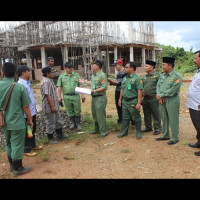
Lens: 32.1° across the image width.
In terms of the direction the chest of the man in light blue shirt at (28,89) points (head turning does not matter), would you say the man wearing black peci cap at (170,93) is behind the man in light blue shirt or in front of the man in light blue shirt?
in front

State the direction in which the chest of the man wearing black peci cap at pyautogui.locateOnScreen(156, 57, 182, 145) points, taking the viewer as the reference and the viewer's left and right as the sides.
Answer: facing the viewer and to the left of the viewer

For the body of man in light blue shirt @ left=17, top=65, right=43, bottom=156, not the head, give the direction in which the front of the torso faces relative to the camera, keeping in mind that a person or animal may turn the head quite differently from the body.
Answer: to the viewer's right

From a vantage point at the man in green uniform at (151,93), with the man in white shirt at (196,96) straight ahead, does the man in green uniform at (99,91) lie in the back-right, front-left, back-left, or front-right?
back-right

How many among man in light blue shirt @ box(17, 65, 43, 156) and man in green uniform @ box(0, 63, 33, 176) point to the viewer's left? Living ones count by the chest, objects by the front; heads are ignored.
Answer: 0

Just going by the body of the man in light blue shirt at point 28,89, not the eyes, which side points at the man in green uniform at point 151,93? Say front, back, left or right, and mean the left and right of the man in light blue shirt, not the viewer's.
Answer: front

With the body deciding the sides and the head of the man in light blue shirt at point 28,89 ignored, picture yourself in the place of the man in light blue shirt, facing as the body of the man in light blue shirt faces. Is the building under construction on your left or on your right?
on your left

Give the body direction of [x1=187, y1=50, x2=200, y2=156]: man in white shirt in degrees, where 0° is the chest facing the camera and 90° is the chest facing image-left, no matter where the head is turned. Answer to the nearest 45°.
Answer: approximately 90°

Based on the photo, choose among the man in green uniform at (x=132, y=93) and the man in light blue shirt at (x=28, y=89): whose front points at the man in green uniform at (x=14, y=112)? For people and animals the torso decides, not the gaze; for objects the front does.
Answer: the man in green uniform at (x=132, y=93)

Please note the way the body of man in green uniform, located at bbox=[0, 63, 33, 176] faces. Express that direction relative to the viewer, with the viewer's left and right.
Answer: facing away from the viewer and to the right of the viewer

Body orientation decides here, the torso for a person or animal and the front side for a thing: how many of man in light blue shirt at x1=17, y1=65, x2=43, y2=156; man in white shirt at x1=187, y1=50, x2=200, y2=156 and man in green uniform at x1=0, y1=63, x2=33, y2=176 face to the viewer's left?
1

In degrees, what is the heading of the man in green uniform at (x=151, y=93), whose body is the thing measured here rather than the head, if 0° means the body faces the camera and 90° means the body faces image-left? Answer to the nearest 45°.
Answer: approximately 45°
